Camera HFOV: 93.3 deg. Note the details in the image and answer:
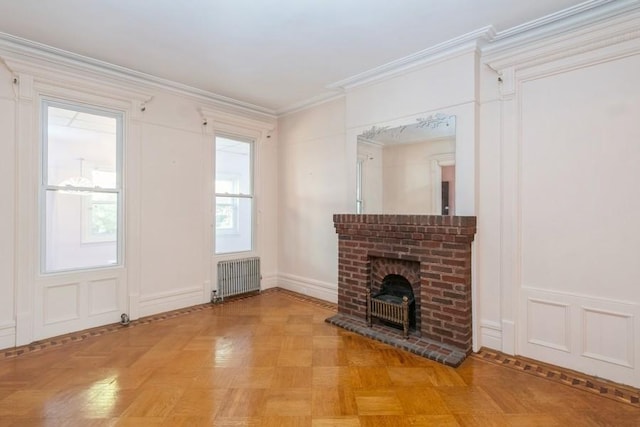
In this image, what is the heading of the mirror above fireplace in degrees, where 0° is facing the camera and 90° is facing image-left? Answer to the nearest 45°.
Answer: approximately 45°

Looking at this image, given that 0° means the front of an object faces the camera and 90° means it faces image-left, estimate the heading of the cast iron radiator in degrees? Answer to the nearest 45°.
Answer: approximately 315°

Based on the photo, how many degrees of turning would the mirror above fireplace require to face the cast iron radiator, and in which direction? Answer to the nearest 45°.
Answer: approximately 45° to its right

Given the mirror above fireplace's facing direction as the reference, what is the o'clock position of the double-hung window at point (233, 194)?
The double-hung window is roughly at 2 o'clock from the mirror above fireplace.

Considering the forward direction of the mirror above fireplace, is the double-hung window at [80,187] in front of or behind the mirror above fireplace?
in front

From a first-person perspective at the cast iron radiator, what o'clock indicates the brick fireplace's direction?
The brick fireplace is roughly at 12 o'clock from the cast iron radiator.
